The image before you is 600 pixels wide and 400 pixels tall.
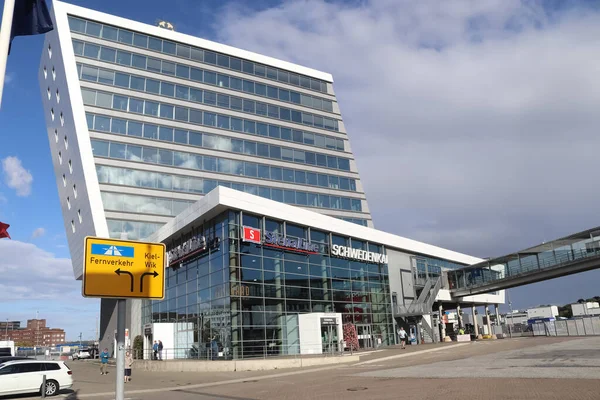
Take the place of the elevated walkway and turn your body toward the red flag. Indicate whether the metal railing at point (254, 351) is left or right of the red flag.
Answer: right

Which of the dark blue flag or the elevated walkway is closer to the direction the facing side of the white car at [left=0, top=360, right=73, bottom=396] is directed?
the dark blue flag

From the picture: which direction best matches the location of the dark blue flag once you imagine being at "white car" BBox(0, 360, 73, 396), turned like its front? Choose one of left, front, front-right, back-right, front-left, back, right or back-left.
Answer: left

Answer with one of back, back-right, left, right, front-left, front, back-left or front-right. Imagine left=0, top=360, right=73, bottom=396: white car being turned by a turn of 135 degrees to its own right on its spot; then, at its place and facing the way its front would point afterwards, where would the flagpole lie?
back-right

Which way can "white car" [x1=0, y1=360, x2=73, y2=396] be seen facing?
to the viewer's left

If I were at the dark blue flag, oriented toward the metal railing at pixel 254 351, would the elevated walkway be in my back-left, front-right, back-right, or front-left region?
front-right

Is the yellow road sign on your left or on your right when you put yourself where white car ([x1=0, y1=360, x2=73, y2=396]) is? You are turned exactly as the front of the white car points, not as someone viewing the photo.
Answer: on your left

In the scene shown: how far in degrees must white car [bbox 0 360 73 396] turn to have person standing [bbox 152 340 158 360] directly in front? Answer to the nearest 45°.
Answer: approximately 135° to its right

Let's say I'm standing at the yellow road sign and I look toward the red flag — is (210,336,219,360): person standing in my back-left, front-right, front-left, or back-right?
front-right

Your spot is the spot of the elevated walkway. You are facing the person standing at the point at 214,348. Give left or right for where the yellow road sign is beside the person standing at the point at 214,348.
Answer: left
